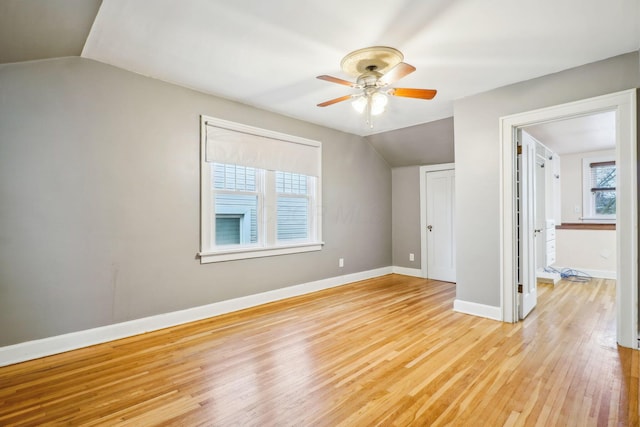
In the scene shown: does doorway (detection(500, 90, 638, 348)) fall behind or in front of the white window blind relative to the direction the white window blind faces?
in front

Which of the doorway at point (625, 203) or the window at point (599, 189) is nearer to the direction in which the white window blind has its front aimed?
the doorway

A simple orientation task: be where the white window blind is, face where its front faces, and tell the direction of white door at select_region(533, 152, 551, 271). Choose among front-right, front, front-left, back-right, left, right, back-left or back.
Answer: front-left

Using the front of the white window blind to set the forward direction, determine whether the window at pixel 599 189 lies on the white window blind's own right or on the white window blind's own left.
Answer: on the white window blind's own left

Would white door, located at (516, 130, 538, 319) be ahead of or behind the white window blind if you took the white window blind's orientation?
ahead

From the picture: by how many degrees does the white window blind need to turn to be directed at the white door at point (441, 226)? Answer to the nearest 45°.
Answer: approximately 45° to its left

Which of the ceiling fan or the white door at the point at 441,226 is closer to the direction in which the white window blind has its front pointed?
the ceiling fan
